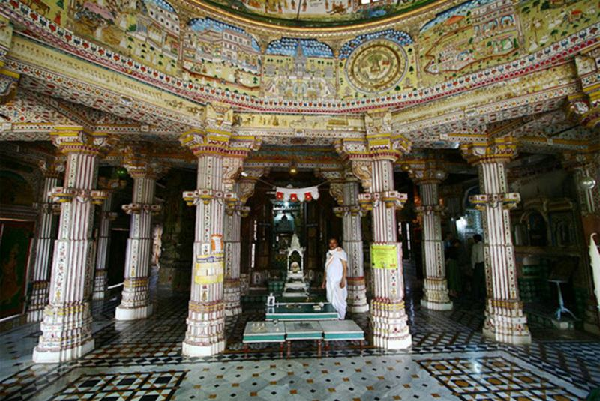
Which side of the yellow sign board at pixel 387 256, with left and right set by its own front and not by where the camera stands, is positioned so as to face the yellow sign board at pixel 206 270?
right

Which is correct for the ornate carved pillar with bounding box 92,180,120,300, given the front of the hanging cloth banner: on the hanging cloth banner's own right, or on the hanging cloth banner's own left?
on the hanging cloth banner's own right

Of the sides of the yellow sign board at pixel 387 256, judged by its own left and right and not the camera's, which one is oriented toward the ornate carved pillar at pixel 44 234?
right

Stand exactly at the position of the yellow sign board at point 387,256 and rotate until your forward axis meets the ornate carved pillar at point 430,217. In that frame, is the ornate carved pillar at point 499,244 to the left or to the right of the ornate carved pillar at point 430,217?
right

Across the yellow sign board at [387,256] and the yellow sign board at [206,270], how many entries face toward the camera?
2

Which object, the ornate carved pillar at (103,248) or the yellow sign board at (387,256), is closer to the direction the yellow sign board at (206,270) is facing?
the yellow sign board

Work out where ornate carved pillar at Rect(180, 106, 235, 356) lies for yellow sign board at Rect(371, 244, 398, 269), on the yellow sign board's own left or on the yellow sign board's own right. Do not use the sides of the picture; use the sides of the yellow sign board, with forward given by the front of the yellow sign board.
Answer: on the yellow sign board's own right

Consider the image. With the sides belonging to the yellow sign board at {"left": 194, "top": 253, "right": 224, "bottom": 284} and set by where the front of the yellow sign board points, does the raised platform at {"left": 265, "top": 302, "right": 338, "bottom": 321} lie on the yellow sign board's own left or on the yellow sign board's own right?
on the yellow sign board's own left

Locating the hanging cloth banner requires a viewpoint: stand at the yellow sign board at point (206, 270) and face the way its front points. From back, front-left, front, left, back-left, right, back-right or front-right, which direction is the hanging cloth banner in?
back-left

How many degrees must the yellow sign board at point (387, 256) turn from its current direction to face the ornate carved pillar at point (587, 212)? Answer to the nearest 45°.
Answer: approximately 135° to its left

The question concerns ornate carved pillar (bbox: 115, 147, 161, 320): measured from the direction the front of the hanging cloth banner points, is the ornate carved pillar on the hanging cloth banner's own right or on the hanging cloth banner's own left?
on the hanging cloth banner's own right
